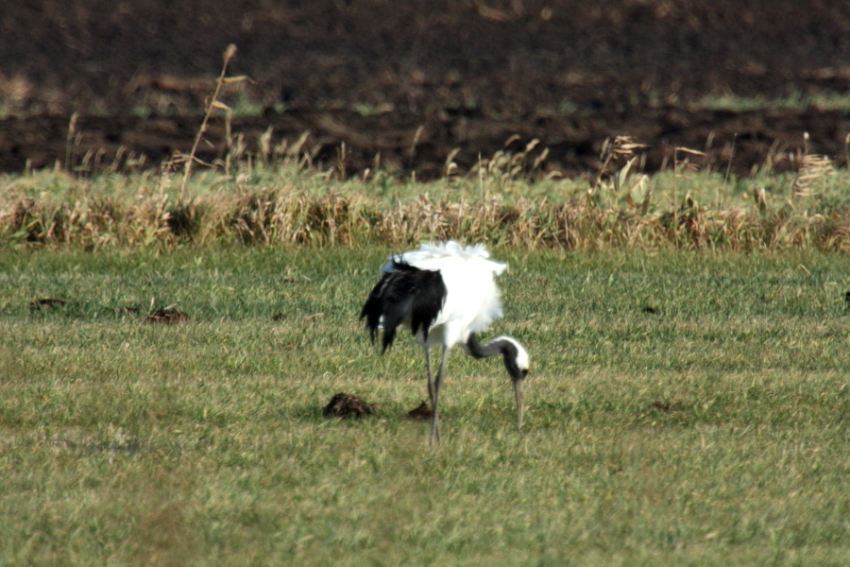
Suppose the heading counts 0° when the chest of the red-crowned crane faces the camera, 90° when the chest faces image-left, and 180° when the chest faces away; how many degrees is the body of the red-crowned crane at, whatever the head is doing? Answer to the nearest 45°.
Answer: approximately 270°
